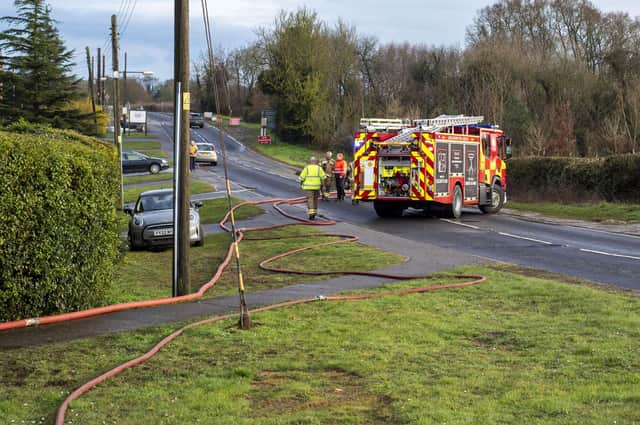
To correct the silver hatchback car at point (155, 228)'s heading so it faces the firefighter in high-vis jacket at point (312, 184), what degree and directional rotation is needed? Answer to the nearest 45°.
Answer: approximately 135° to its left

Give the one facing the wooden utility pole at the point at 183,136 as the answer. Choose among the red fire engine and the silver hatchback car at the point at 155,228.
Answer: the silver hatchback car

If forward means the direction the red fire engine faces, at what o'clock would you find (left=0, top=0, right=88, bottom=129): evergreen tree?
The evergreen tree is roughly at 9 o'clock from the red fire engine.

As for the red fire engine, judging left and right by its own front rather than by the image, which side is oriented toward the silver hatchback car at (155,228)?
back

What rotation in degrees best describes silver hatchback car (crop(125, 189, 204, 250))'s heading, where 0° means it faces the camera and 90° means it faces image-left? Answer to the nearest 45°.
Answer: approximately 0°

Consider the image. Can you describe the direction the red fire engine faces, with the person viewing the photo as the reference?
facing away from the viewer and to the right of the viewer
